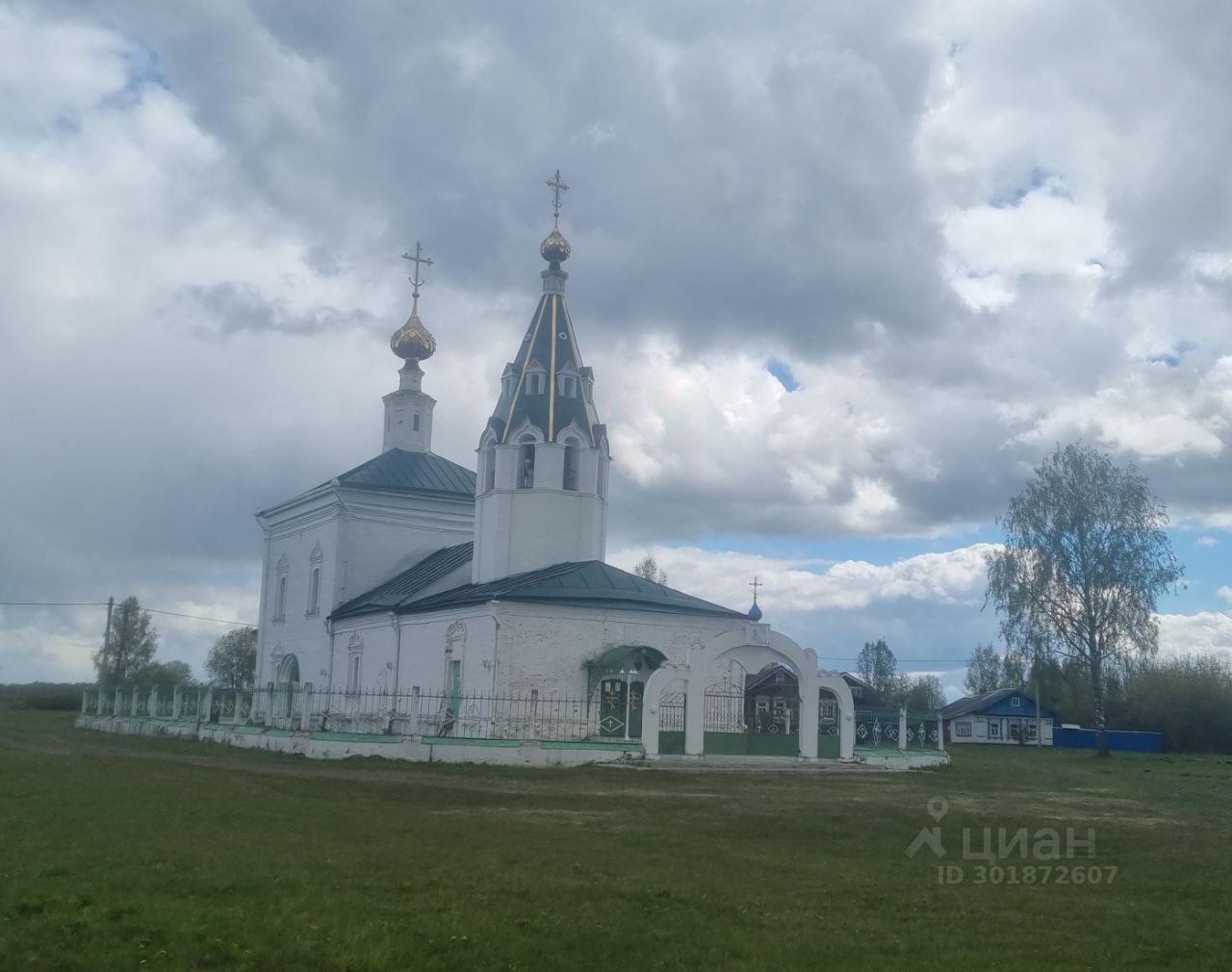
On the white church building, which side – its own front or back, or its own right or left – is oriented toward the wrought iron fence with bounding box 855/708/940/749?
front

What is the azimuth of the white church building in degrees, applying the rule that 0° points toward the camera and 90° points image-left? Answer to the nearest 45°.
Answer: approximately 315°
